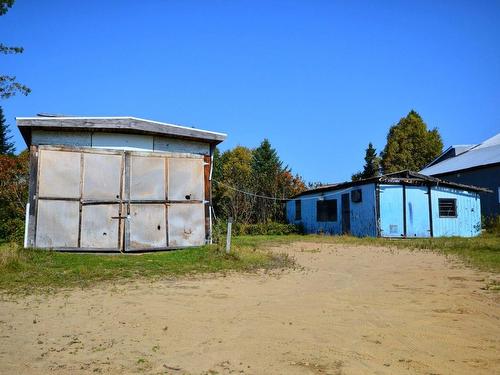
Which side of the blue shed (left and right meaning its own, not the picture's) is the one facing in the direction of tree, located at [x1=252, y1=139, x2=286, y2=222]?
right

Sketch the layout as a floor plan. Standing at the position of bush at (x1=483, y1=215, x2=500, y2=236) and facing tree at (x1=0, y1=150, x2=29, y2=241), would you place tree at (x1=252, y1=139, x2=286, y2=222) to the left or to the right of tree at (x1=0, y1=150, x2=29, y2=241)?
right

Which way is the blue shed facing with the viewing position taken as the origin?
facing the viewer and to the left of the viewer

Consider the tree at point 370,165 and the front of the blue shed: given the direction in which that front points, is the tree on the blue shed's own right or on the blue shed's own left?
on the blue shed's own right

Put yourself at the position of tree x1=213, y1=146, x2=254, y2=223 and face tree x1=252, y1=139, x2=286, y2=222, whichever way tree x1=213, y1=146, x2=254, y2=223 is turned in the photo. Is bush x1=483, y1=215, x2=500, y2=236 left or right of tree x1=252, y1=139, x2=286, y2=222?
right

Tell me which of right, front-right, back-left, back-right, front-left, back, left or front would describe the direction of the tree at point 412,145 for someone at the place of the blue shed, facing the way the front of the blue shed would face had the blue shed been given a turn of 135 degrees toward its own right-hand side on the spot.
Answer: front

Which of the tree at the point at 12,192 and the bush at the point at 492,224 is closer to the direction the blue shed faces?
the tree

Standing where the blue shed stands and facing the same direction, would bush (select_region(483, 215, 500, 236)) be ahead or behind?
behind

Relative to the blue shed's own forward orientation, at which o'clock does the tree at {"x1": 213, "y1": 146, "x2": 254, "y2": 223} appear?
The tree is roughly at 2 o'clock from the blue shed.
